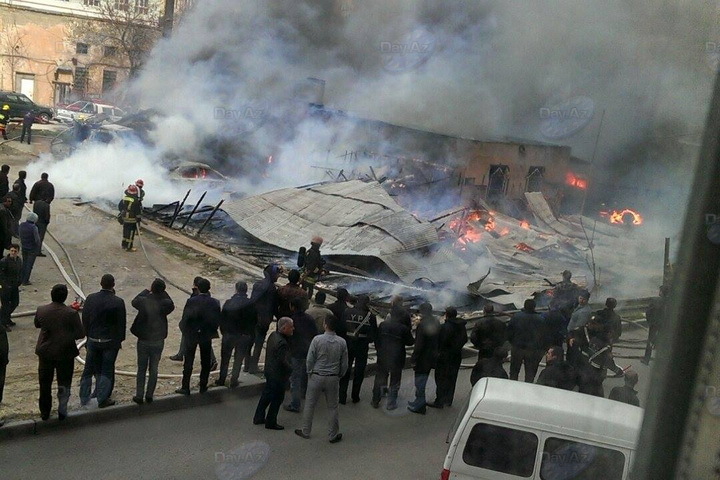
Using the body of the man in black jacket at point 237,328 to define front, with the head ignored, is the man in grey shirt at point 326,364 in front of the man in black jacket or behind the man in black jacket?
behind

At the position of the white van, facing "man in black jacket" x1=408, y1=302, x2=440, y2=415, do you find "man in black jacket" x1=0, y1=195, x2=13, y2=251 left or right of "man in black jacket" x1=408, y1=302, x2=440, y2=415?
left

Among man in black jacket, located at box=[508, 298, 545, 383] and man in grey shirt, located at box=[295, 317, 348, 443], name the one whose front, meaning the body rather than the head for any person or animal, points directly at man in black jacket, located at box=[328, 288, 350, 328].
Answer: the man in grey shirt

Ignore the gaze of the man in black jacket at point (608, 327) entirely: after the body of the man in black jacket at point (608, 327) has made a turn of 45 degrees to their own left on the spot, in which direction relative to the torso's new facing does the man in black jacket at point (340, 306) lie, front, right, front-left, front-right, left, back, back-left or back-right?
left

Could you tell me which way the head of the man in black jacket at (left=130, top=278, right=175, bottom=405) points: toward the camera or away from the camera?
away from the camera

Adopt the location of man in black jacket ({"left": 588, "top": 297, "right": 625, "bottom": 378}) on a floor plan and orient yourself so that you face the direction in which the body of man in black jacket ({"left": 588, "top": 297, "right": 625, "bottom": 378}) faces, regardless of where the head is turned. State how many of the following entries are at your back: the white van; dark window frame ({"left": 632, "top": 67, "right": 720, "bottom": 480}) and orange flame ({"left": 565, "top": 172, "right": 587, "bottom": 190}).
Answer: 2

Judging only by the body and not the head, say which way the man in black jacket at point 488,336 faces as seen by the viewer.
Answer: away from the camera

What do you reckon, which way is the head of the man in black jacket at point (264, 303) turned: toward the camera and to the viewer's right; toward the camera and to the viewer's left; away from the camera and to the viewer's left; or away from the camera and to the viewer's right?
away from the camera and to the viewer's right

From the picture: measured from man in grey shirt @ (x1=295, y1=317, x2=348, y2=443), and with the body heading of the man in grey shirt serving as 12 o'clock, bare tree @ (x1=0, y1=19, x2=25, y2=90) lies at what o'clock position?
The bare tree is roughly at 11 o'clock from the man in grey shirt.

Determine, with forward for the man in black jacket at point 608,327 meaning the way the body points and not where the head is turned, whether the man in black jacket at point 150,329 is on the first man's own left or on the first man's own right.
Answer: on the first man's own left

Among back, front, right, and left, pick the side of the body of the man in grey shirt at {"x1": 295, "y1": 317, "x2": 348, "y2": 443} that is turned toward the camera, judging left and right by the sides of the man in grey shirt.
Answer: back

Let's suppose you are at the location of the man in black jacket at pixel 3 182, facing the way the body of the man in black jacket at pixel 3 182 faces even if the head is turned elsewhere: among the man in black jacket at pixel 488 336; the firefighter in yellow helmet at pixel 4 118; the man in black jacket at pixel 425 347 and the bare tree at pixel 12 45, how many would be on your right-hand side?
2

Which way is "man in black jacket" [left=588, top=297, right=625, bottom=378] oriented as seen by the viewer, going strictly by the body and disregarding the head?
away from the camera

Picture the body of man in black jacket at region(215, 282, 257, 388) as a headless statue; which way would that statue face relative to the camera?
away from the camera

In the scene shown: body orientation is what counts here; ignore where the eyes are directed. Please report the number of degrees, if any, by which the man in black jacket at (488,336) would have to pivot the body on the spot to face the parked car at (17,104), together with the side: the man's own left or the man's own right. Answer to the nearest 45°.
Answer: approximately 45° to the man's own left

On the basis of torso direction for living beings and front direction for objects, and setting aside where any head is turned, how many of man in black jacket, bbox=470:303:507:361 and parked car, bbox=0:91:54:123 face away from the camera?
1

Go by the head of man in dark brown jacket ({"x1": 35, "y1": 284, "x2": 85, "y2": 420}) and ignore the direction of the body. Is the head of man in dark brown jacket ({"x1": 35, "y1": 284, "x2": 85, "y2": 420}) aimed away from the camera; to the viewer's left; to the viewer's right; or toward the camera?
away from the camera
